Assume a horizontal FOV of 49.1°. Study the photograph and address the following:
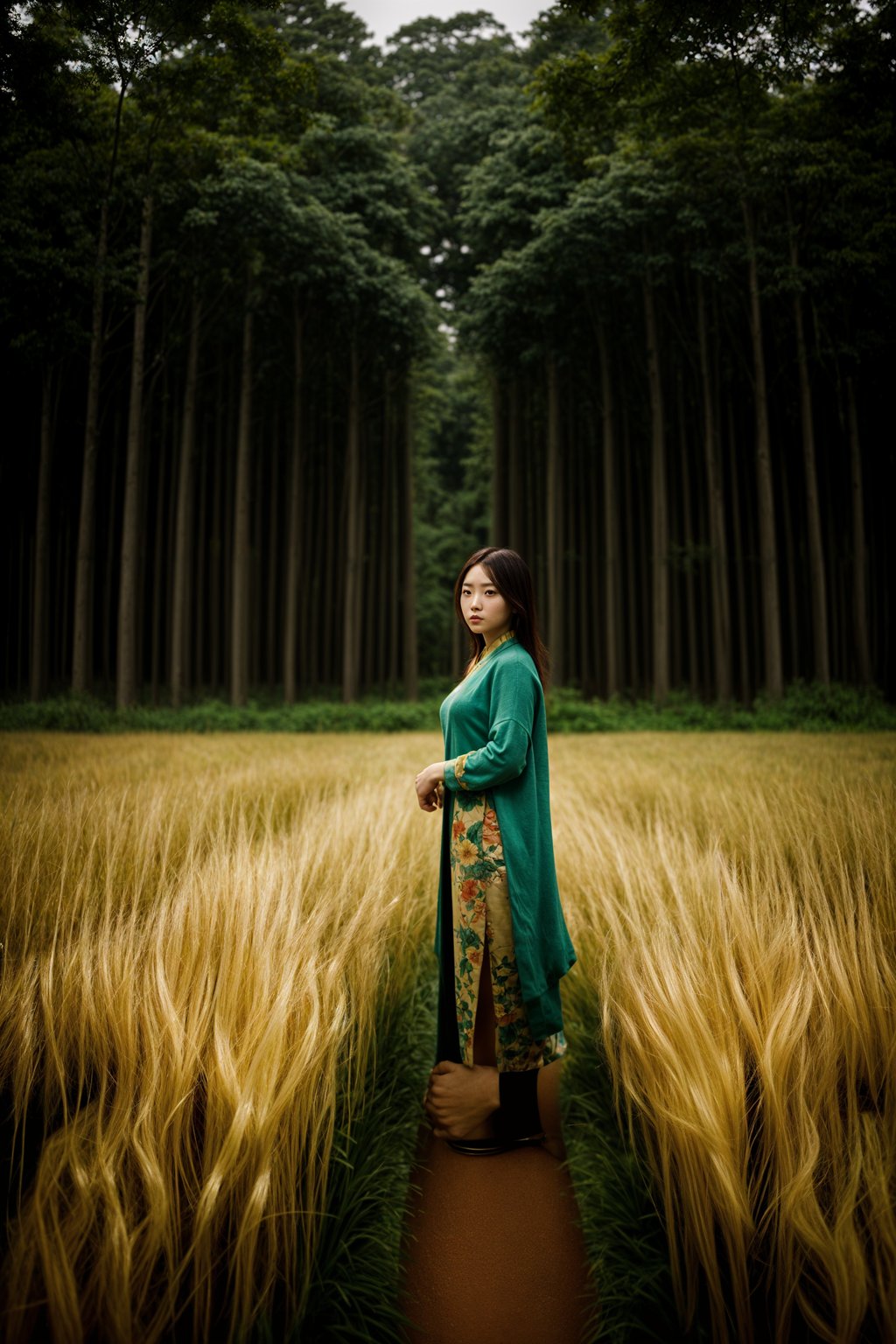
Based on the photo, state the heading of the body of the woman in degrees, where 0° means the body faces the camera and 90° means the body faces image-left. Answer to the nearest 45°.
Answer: approximately 90°

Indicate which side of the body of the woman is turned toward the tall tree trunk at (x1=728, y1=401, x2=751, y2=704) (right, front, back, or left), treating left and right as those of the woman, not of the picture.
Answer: right

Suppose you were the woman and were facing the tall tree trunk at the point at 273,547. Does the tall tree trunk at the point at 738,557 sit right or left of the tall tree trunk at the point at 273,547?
right

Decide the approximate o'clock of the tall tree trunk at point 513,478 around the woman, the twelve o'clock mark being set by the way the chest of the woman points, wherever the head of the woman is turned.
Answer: The tall tree trunk is roughly at 3 o'clock from the woman.

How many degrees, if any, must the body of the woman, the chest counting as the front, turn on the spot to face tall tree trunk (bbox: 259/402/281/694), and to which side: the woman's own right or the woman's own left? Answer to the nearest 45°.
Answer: approximately 90° to the woman's own right

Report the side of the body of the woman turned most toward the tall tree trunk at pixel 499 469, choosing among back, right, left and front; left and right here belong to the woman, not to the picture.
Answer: right
